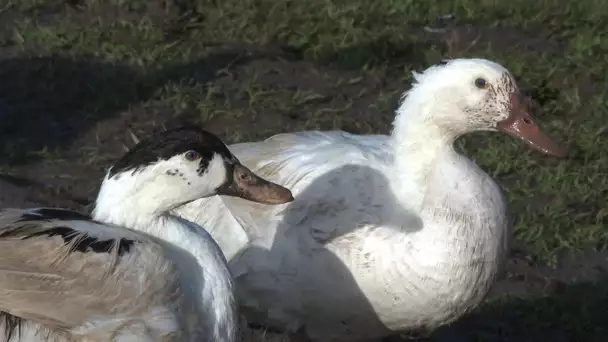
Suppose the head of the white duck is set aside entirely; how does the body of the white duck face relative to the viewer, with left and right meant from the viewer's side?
facing to the right of the viewer

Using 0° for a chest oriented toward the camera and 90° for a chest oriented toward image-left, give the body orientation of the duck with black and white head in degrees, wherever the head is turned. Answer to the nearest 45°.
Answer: approximately 270°
